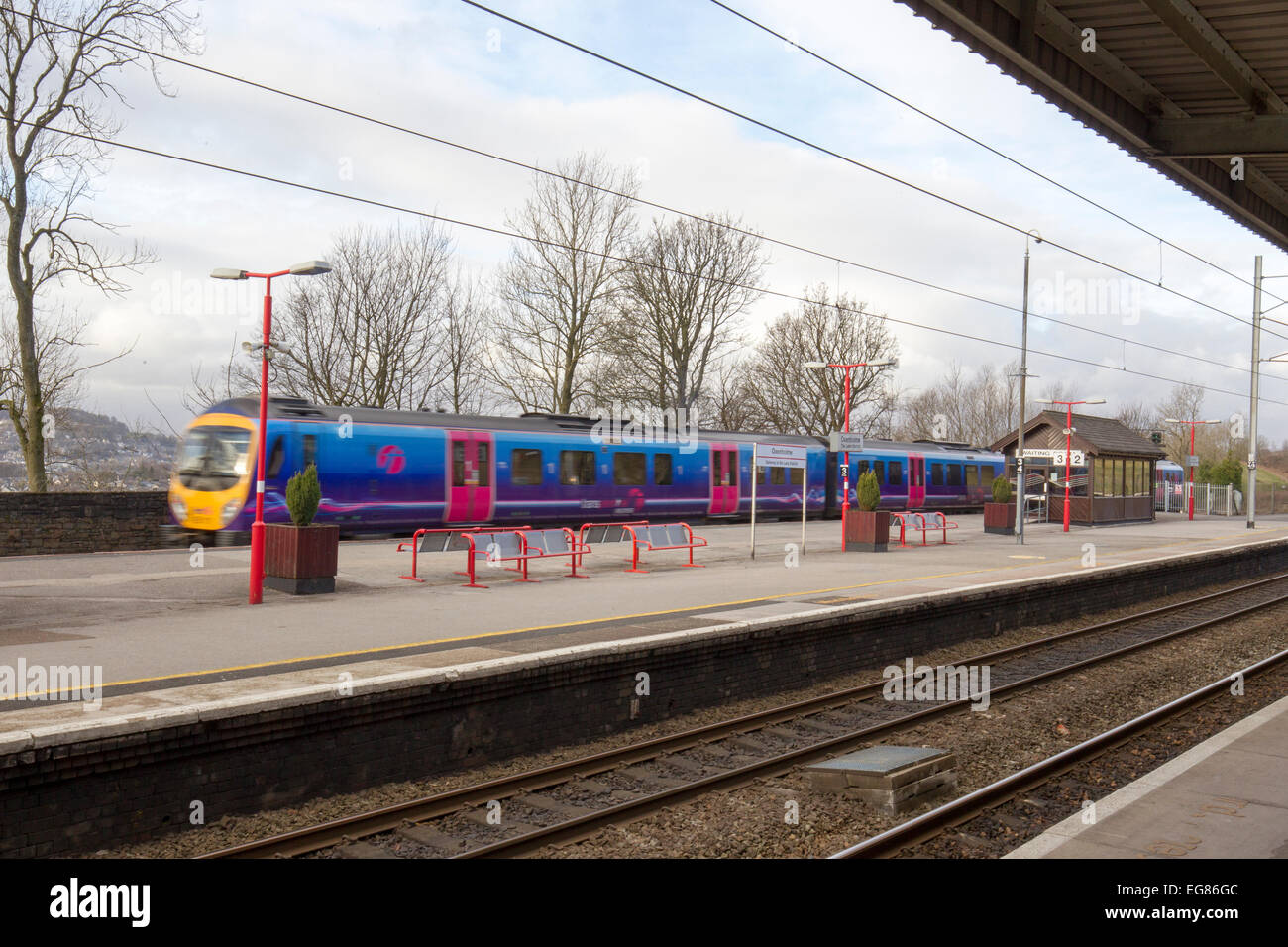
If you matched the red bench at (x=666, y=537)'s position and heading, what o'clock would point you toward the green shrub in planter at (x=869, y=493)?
The green shrub in planter is roughly at 9 o'clock from the red bench.

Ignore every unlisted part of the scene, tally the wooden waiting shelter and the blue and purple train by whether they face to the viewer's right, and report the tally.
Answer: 0

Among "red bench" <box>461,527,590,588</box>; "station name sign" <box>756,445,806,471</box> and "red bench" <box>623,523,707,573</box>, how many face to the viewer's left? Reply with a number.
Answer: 0

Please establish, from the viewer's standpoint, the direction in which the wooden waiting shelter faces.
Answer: facing the viewer and to the left of the viewer

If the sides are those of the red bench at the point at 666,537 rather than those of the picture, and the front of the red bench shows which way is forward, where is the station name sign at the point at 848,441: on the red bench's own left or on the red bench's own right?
on the red bench's own left

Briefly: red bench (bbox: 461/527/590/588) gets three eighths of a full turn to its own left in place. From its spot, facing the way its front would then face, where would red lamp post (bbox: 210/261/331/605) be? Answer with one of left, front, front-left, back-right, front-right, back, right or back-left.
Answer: back-left

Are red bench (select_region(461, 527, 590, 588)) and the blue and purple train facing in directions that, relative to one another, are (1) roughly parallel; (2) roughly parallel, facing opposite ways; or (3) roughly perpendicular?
roughly perpendicular

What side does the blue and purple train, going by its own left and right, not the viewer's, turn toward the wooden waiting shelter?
back

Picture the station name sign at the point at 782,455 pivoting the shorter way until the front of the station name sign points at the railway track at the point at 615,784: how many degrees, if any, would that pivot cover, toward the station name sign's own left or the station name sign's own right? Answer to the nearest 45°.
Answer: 0° — it already faces it

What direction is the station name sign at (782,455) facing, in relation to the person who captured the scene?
facing the viewer

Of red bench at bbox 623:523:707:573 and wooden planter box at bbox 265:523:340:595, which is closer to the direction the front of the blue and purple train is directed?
the wooden planter box

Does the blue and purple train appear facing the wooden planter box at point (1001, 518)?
no

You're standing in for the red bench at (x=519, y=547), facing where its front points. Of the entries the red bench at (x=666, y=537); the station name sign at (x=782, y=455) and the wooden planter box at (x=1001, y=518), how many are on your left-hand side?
3

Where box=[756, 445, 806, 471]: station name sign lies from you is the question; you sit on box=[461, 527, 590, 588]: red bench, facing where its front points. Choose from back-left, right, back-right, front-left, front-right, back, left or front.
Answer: left

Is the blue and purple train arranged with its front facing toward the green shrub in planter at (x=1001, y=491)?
no

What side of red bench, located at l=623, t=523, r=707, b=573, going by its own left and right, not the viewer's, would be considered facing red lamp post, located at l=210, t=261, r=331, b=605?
right

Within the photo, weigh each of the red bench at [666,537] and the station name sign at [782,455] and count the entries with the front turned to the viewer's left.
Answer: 0

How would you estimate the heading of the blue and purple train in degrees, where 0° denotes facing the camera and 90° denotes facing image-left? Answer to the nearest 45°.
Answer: approximately 45°

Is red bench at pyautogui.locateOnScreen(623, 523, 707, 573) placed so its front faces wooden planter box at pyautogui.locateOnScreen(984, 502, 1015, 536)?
no
